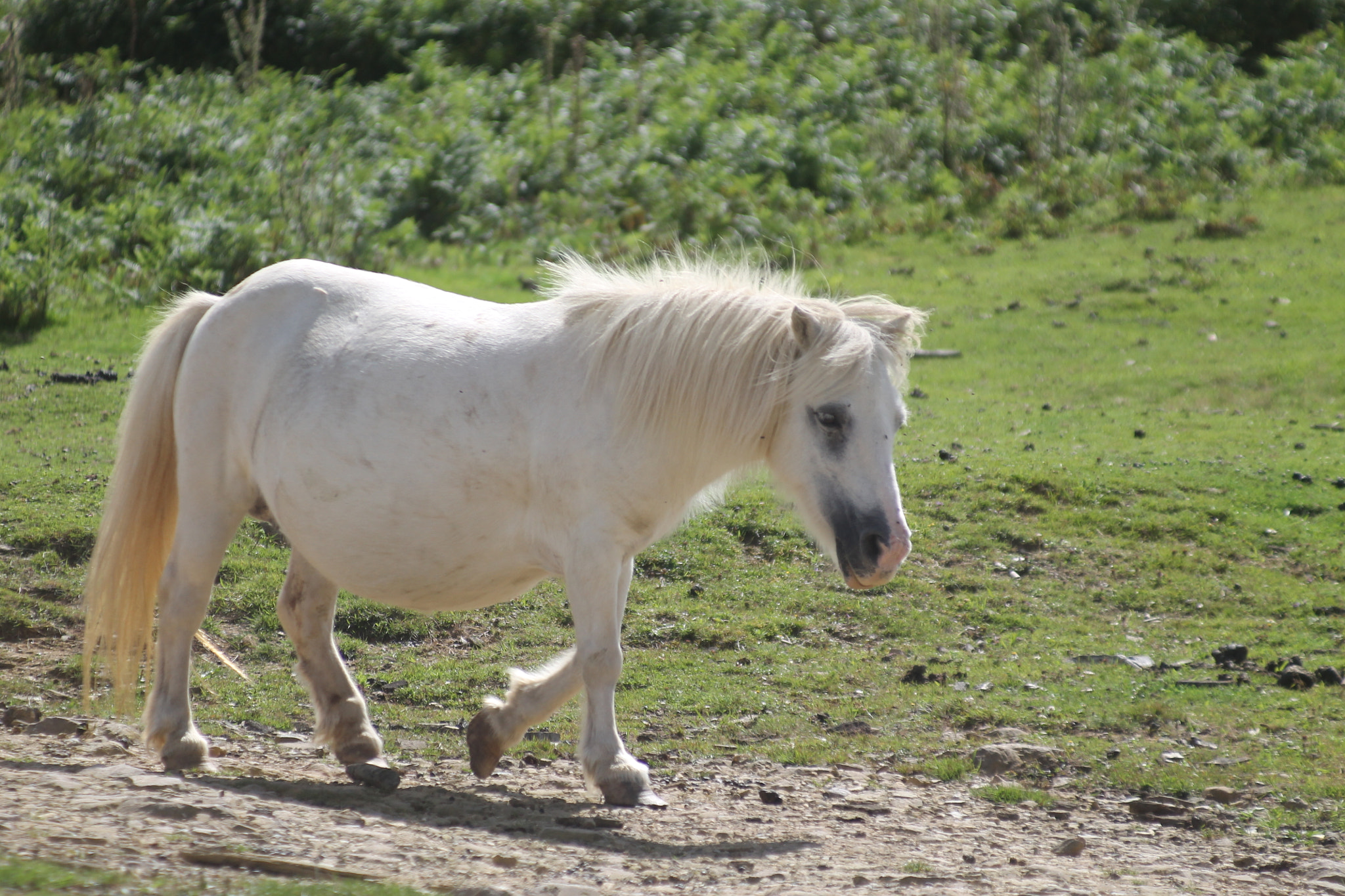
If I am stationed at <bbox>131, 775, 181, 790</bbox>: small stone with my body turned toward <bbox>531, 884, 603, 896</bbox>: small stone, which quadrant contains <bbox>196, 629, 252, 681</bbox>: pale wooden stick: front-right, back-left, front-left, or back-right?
back-left

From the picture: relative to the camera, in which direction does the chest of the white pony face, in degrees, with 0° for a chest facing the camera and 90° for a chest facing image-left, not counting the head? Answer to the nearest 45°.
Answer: approximately 270°

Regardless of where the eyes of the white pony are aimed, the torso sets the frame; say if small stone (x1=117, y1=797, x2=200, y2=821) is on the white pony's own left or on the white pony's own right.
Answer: on the white pony's own right

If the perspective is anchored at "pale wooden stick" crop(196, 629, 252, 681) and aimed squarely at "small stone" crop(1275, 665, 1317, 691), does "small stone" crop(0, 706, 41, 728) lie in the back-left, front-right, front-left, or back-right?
back-right

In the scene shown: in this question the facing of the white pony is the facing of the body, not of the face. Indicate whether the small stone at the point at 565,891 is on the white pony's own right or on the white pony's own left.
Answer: on the white pony's own right

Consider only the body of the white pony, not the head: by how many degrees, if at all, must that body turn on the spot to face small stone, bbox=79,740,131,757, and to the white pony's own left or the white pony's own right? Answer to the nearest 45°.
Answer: approximately 180°
